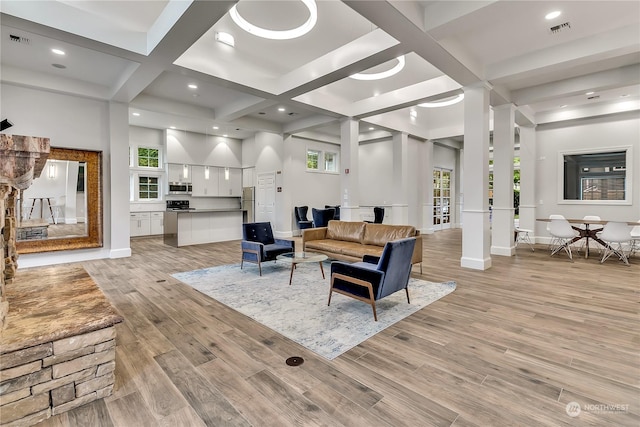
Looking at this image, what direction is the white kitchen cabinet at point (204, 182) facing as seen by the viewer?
toward the camera

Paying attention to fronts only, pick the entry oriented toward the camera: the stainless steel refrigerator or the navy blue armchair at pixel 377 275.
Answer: the stainless steel refrigerator

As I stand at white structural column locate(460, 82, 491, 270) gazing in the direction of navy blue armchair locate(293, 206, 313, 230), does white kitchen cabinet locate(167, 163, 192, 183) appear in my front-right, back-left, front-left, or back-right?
front-left

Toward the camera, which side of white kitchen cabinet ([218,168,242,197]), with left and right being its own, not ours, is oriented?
front

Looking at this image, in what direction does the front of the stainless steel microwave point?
toward the camera

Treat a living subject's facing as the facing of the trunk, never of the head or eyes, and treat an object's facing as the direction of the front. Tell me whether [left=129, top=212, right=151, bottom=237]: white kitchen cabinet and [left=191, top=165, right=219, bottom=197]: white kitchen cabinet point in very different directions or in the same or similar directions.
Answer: same or similar directions

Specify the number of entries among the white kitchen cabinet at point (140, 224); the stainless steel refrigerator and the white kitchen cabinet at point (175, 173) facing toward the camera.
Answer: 3

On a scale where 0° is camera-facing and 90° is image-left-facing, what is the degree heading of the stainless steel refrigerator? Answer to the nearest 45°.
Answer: approximately 0°

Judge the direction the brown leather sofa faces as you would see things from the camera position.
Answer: facing the viewer and to the left of the viewer

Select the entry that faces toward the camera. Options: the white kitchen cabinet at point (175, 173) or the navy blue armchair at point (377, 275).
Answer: the white kitchen cabinet

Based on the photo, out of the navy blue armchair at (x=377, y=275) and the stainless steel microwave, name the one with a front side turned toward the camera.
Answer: the stainless steel microwave

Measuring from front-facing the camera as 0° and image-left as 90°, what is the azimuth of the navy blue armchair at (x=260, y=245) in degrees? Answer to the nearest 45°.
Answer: approximately 315°

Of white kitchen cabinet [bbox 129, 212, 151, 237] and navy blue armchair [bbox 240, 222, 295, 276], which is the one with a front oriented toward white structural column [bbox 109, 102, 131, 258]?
the white kitchen cabinet

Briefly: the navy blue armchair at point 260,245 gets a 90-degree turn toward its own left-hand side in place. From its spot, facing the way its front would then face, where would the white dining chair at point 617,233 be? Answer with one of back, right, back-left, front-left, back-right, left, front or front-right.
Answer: front-right
